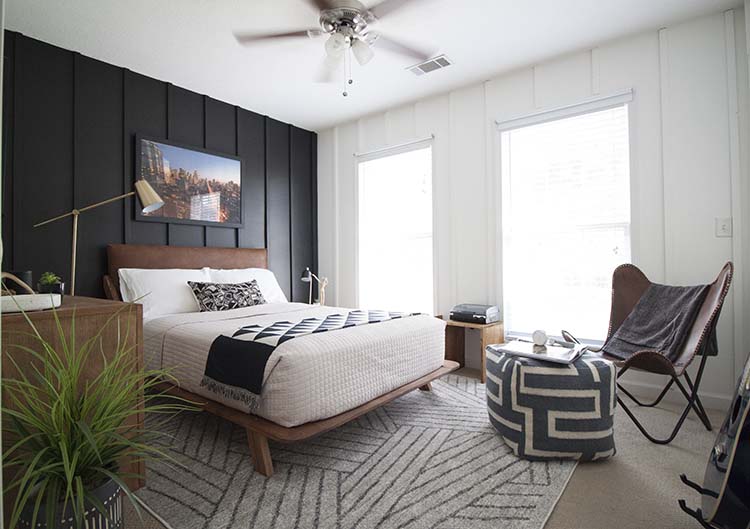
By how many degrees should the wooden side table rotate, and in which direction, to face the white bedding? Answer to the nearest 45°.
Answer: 0° — it already faces it

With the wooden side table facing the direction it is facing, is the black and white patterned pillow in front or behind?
in front

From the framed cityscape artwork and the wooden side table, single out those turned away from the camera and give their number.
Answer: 0

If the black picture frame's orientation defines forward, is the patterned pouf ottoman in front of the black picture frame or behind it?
in front

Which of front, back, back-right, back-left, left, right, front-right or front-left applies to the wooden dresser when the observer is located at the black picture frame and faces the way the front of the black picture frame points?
front-right

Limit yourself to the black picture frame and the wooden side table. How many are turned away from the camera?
0

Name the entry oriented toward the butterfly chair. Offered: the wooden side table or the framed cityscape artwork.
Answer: the framed cityscape artwork

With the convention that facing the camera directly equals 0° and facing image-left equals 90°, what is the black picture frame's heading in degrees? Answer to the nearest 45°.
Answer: approximately 315°

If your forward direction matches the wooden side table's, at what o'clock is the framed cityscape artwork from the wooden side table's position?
The framed cityscape artwork is roughly at 1 o'clock from the wooden side table.
